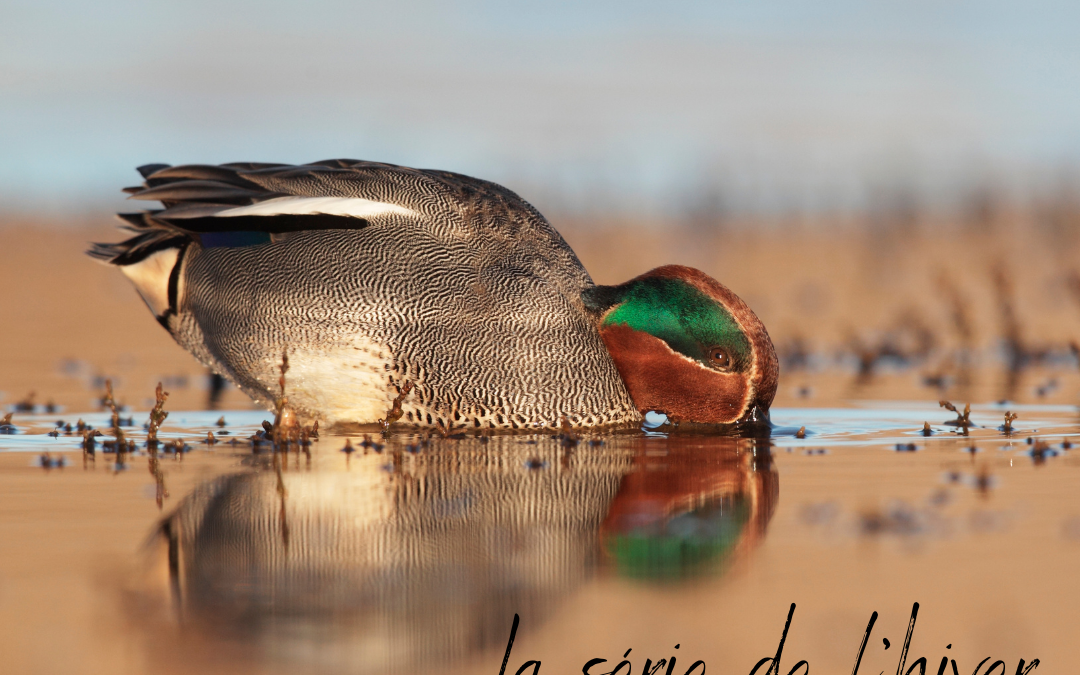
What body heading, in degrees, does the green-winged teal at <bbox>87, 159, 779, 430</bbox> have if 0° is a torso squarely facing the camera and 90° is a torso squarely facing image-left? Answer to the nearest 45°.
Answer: approximately 270°
